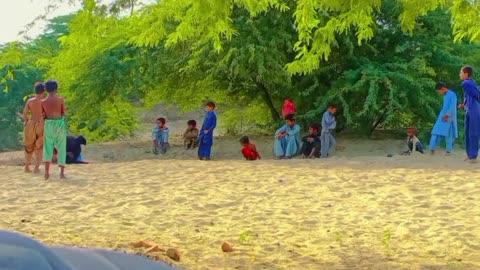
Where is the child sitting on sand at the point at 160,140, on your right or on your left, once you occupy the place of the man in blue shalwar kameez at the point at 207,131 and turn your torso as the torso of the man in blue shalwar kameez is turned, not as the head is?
on your right

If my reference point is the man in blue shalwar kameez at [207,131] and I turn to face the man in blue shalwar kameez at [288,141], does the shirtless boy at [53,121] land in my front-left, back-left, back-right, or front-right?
back-right

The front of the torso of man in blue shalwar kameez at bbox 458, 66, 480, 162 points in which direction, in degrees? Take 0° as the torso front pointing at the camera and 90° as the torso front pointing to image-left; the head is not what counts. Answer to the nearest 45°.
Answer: approximately 90°

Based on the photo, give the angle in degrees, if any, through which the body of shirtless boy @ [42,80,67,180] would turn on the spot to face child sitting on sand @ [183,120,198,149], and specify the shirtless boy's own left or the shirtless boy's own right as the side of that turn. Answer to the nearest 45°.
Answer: approximately 45° to the shirtless boy's own right

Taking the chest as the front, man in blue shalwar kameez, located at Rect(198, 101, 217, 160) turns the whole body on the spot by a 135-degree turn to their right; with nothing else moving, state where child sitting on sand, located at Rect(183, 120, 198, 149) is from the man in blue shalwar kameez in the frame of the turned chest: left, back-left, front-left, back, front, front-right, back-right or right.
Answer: front-left

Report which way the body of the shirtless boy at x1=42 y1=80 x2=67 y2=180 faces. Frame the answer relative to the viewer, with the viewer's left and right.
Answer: facing away from the viewer
